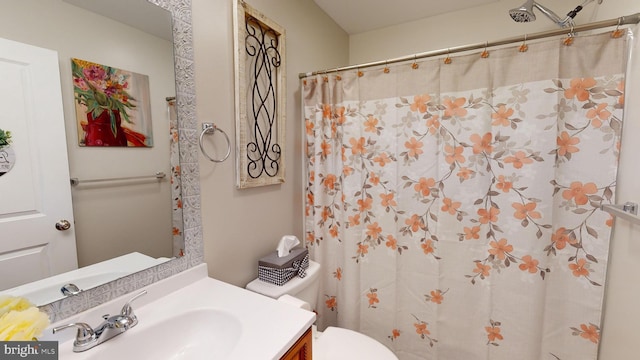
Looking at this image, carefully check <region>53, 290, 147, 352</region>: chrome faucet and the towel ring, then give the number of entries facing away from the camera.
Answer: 0

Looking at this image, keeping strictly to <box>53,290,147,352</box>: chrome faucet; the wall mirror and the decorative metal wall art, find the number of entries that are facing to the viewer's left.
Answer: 0

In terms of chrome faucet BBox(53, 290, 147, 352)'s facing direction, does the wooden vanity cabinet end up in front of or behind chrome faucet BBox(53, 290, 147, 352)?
in front

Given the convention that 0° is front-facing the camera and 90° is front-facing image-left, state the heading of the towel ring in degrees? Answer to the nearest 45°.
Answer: approximately 315°

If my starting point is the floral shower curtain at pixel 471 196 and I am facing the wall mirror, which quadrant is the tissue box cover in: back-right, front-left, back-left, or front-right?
front-right

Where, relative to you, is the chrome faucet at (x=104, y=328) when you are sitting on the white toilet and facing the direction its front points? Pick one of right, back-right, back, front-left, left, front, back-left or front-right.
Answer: right

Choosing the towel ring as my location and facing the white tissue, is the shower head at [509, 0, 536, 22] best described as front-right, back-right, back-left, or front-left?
front-right

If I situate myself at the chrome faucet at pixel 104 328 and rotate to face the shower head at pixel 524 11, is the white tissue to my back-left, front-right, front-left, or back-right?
front-left

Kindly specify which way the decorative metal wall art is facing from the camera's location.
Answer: facing the viewer and to the right of the viewer

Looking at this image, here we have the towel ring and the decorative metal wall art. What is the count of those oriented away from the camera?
0
